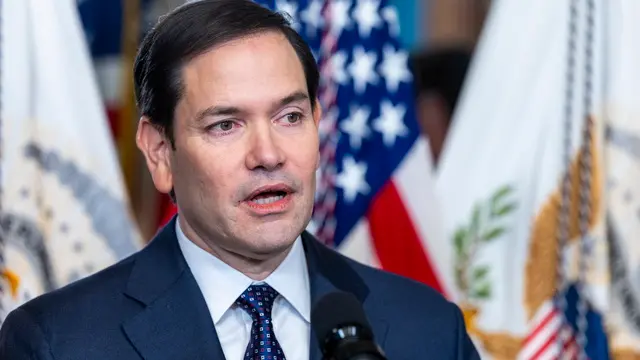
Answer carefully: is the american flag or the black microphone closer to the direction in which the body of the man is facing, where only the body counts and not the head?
the black microphone

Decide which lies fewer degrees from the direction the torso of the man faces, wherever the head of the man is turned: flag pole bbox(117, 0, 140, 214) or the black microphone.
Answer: the black microphone

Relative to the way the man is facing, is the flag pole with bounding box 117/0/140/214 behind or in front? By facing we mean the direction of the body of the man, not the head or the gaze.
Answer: behind

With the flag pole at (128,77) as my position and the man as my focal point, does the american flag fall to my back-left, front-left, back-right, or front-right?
front-left

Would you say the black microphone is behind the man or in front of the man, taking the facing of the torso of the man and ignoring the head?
in front

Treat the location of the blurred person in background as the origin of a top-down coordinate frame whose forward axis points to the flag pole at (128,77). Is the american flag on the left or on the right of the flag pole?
left

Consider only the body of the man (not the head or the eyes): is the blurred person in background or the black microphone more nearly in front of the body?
the black microphone

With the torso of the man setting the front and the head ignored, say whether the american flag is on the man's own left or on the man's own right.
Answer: on the man's own left
